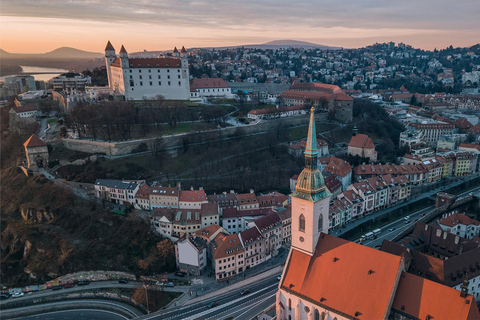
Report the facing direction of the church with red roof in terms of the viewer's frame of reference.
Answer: facing away from the viewer and to the left of the viewer

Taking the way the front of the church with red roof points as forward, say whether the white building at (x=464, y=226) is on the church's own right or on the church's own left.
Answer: on the church's own right

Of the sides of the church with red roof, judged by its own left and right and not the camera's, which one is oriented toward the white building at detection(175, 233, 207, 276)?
front

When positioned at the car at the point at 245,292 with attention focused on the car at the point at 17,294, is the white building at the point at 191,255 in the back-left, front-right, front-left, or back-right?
front-right

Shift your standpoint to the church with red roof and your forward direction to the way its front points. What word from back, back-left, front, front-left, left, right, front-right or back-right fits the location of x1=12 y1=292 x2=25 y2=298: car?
front-left
